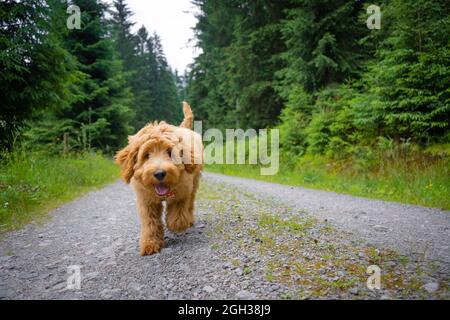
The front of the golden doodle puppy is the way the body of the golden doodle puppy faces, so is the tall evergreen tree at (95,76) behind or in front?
behind

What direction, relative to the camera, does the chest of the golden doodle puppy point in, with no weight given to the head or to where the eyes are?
toward the camera

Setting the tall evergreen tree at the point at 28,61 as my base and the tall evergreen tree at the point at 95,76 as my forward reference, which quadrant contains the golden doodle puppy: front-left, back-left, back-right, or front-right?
back-right

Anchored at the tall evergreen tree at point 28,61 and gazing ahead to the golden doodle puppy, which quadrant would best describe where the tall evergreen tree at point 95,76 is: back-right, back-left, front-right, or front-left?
back-left

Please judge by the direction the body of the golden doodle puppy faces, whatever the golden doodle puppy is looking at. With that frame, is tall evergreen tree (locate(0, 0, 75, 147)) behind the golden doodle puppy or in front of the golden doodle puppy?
behind

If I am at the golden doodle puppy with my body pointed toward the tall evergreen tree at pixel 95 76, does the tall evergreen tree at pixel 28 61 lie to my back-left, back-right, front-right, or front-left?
front-left
